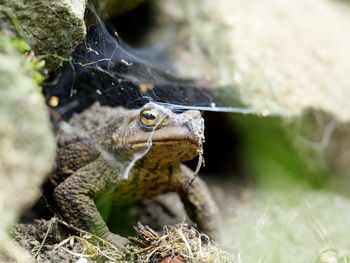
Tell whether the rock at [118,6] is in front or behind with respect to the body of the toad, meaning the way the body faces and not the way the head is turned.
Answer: behind

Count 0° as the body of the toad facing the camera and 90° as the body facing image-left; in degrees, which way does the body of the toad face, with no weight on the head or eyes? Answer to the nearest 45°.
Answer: approximately 315°

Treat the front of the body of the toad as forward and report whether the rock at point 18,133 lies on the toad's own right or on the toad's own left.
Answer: on the toad's own right
